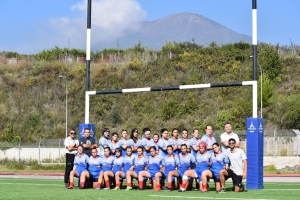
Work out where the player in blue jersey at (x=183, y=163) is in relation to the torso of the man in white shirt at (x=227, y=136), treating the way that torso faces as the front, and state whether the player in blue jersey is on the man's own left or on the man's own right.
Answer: on the man's own right

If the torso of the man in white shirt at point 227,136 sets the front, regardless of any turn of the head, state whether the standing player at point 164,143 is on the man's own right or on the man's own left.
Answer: on the man's own right

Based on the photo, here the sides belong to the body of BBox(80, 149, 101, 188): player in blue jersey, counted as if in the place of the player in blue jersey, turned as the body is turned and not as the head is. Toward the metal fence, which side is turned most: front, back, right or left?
back

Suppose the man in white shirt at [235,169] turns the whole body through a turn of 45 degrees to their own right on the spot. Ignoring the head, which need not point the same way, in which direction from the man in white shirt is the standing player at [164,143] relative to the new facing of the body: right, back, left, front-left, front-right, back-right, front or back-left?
front-right

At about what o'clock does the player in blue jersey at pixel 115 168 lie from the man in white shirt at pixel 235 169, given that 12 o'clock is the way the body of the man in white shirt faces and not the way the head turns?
The player in blue jersey is roughly at 2 o'clock from the man in white shirt.

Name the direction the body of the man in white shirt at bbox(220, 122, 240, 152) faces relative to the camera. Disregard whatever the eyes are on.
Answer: toward the camera

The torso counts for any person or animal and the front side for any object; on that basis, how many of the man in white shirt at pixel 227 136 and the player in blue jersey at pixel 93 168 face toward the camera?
2

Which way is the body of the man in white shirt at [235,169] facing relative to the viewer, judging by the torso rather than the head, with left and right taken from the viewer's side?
facing the viewer and to the left of the viewer

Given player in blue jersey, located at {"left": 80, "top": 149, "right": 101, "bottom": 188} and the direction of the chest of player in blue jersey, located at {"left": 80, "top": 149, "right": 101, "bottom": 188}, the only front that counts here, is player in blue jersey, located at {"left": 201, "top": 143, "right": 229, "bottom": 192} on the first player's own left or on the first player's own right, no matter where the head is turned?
on the first player's own left

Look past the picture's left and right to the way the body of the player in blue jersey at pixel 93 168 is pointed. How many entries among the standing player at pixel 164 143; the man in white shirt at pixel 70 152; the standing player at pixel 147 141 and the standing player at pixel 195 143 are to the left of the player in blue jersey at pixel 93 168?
3

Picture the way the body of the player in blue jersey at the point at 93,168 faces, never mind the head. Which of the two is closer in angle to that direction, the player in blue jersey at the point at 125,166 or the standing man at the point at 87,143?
the player in blue jersey

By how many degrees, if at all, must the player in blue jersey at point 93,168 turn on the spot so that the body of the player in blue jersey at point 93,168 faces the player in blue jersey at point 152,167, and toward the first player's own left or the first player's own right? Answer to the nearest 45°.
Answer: approximately 45° to the first player's own left

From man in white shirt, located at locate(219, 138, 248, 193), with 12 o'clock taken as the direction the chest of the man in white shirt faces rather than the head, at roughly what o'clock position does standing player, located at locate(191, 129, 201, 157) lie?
The standing player is roughly at 3 o'clock from the man in white shirt.

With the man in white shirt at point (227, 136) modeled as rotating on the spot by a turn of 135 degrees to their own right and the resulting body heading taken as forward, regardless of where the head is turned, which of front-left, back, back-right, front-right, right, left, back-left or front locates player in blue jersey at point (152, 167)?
front-left
